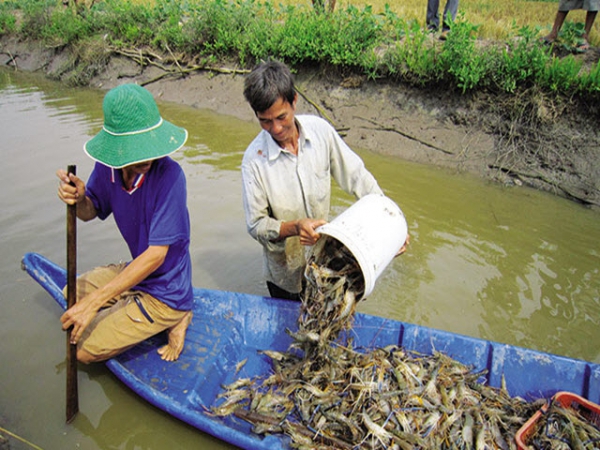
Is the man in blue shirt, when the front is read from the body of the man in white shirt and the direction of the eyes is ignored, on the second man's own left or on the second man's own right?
on the second man's own right

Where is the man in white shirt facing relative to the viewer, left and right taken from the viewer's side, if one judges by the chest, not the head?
facing the viewer

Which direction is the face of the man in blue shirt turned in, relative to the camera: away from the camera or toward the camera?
toward the camera

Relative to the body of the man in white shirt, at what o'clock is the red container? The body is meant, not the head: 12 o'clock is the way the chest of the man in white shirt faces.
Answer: The red container is roughly at 10 o'clock from the man in white shirt.
